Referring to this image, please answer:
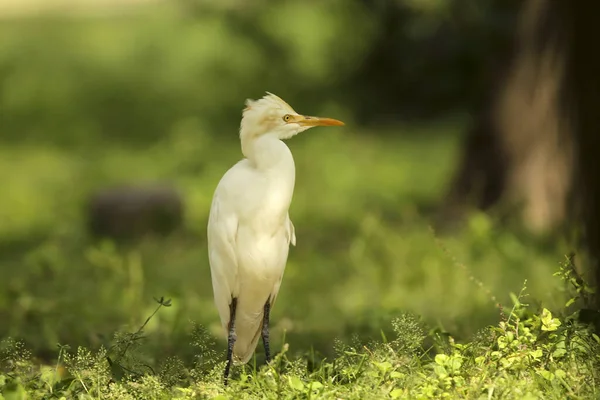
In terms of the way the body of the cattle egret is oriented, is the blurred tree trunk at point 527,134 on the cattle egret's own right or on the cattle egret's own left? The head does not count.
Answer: on the cattle egret's own left

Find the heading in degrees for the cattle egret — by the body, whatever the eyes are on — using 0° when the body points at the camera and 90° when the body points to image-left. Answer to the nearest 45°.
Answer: approximately 315°
